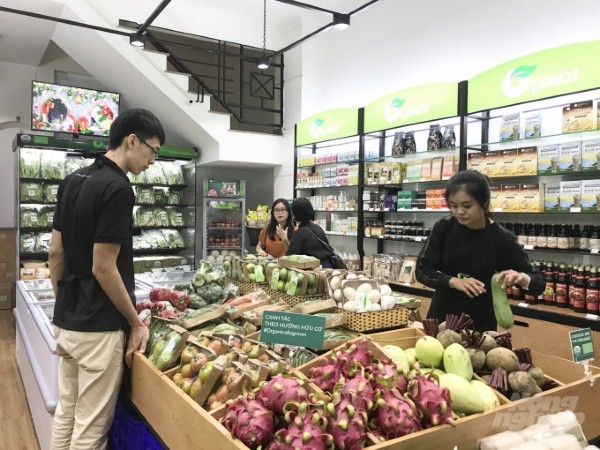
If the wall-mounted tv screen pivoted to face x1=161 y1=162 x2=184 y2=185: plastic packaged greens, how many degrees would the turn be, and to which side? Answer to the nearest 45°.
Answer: approximately 45° to its left

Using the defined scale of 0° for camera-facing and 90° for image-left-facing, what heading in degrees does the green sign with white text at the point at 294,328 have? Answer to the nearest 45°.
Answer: approximately 0°

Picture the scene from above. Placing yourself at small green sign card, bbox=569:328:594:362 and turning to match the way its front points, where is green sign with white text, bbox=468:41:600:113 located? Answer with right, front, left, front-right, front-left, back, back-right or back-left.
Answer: back

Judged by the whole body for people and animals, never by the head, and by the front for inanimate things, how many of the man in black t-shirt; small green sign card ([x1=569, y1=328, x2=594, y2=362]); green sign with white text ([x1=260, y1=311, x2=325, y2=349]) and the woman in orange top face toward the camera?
3

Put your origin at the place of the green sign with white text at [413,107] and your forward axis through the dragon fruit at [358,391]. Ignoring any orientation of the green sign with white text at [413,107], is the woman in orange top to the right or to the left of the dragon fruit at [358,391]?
right

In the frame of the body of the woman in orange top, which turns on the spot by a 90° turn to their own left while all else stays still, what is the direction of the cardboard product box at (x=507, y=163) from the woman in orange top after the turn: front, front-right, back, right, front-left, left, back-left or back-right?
front

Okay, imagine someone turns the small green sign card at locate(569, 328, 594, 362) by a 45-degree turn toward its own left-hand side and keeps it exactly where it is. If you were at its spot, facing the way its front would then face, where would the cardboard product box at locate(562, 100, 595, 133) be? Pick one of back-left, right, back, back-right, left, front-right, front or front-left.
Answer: back-left

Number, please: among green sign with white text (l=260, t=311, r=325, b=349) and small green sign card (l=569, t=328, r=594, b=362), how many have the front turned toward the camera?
2

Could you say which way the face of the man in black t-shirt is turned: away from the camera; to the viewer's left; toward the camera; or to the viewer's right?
to the viewer's right

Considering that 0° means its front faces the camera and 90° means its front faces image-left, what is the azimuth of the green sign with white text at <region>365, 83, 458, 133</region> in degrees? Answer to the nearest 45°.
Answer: approximately 45°

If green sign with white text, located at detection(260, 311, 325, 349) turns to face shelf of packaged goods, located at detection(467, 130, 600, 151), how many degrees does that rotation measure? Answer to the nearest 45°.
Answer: approximately 135° to its left

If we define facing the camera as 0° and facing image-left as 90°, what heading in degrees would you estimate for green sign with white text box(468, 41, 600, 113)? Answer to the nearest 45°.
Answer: approximately 45°
